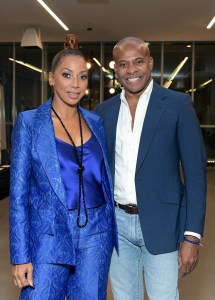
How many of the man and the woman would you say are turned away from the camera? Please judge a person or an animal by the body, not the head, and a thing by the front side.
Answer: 0

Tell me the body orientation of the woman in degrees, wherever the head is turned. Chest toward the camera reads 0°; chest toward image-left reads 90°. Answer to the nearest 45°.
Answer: approximately 315°

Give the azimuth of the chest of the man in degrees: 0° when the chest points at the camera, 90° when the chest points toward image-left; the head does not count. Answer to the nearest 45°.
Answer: approximately 45°

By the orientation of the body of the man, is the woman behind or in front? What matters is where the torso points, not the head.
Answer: in front

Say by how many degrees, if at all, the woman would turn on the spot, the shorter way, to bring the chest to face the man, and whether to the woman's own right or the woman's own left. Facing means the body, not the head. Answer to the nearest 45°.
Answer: approximately 45° to the woman's own left
